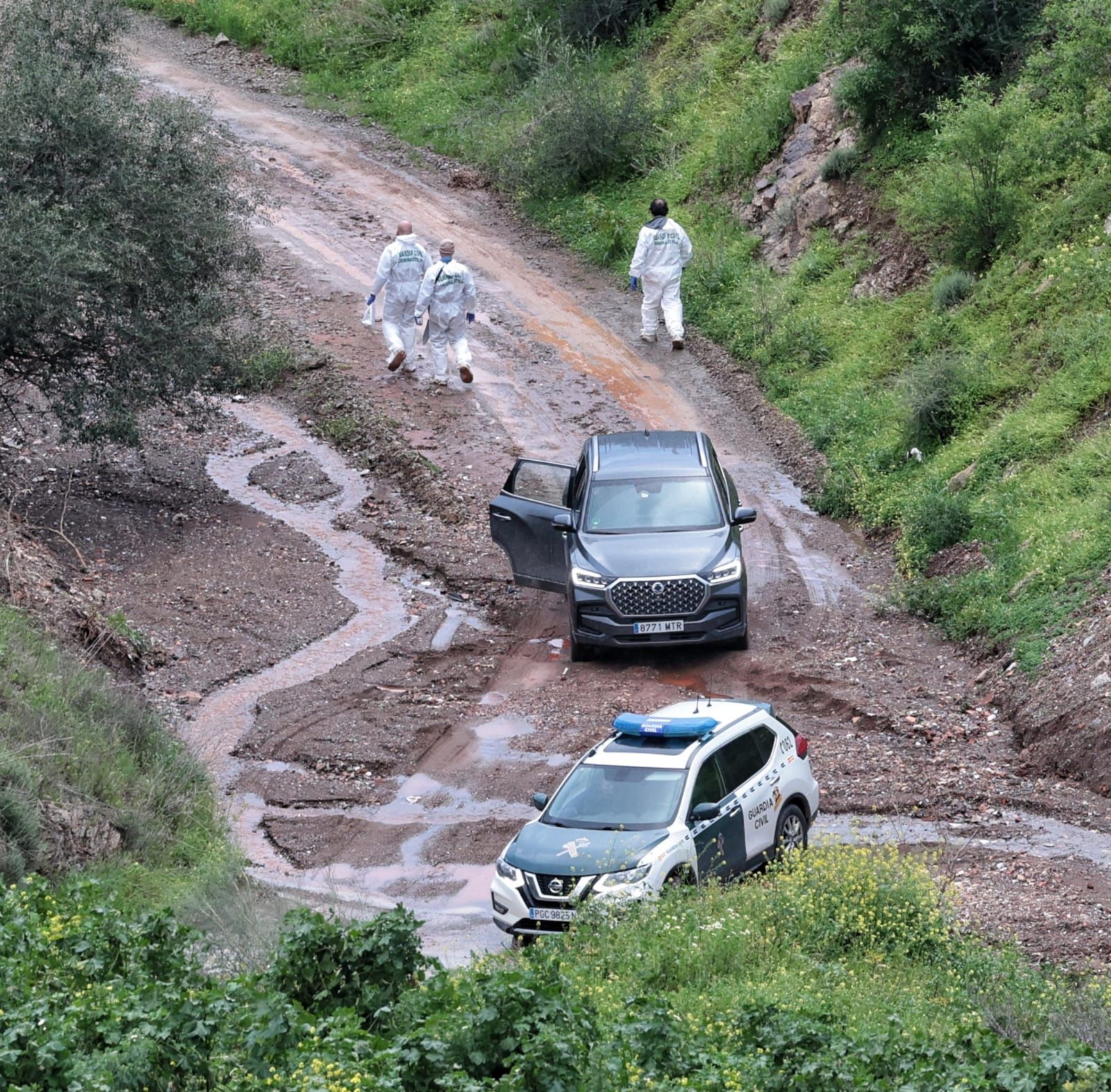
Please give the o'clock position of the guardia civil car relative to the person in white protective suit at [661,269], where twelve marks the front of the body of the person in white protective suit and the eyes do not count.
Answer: The guardia civil car is roughly at 6 o'clock from the person in white protective suit.

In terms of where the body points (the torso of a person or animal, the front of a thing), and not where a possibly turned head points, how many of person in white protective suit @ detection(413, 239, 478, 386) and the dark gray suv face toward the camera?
1

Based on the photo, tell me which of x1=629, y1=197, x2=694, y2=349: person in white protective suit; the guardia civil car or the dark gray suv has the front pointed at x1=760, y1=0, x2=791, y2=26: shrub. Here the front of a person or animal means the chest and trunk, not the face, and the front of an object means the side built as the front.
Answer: the person in white protective suit

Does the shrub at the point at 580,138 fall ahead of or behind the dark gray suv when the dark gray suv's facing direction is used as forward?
behind

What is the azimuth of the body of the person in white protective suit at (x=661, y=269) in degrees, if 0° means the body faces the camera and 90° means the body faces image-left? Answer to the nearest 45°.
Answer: approximately 180°

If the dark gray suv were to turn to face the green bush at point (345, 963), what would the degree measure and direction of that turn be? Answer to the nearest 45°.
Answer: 0° — it already faces it

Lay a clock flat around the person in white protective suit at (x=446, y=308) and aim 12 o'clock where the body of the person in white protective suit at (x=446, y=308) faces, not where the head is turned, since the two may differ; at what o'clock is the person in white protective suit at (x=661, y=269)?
the person in white protective suit at (x=661, y=269) is roughly at 2 o'clock from the person in white protective suit at (x=446, y=308).

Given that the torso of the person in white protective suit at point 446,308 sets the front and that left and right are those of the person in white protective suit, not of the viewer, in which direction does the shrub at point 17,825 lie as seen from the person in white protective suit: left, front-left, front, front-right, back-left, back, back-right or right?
back

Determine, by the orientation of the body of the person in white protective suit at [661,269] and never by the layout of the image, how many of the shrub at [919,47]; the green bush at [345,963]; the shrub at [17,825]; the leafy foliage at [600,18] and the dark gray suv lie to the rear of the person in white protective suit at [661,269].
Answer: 3

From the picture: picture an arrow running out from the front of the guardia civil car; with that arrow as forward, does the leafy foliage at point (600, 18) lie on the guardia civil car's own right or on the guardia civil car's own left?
on the guardia civil car's own right

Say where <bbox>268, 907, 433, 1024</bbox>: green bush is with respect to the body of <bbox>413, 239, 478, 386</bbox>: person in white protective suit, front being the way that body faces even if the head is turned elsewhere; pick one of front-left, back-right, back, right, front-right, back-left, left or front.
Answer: back

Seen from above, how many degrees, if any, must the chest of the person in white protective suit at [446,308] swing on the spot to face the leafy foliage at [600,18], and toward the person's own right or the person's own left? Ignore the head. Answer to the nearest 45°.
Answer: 0° — they already face it

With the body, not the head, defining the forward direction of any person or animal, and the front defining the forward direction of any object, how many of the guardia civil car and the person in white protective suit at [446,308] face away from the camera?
1

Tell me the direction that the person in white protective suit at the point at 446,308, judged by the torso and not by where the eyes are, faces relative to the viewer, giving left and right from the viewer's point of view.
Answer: facing away from the viewer
